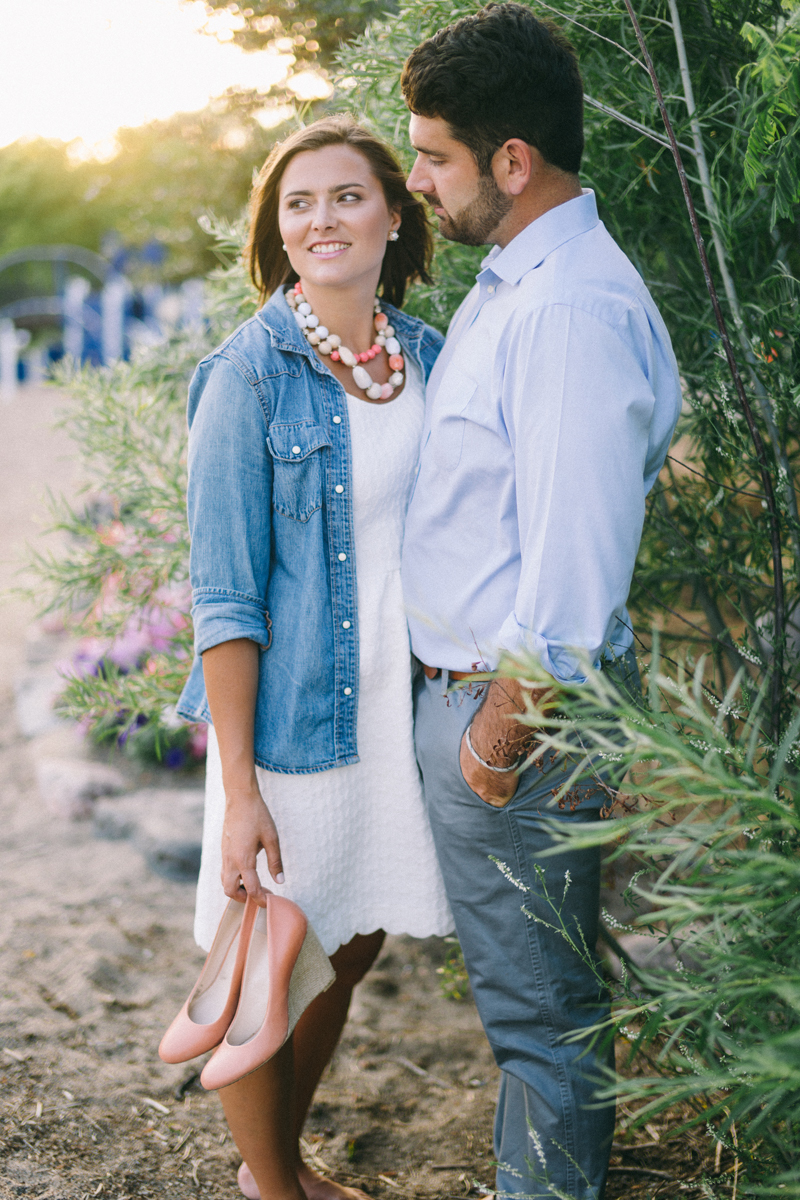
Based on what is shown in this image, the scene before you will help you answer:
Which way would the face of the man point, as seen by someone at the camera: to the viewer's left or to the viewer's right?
to the viewer's left

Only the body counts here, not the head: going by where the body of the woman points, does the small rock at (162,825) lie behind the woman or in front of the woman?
behind

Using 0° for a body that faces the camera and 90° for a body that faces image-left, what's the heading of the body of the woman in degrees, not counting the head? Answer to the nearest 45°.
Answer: approximately 315°
